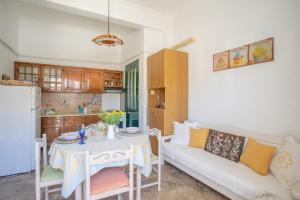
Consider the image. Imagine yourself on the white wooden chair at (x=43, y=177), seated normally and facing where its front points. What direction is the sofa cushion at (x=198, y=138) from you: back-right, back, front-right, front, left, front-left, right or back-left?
front

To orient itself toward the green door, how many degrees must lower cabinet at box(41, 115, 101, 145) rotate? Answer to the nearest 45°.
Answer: approximately 90° to its left

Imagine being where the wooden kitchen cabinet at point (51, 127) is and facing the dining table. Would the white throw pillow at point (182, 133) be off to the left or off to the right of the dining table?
left

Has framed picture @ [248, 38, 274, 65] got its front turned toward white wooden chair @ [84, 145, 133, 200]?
yes

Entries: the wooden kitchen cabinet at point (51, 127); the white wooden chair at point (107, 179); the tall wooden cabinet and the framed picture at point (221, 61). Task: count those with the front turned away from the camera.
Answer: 1

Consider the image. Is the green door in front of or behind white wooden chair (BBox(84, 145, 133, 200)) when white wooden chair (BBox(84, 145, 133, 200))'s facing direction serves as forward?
in front

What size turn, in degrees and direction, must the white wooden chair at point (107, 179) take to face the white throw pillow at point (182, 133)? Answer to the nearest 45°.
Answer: approximately 45° to its right

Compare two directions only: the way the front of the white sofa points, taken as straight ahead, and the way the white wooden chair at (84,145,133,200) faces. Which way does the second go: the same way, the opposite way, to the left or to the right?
to the right

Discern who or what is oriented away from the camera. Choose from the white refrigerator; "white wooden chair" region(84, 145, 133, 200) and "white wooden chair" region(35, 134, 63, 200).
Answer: "white wooden chair" region(84, 145, 133, 200)

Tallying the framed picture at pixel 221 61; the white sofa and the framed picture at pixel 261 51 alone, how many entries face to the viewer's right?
0

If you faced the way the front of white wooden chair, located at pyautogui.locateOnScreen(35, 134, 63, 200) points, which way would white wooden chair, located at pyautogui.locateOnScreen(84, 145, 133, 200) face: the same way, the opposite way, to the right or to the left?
to the left

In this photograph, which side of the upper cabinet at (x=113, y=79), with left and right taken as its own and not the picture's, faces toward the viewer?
front

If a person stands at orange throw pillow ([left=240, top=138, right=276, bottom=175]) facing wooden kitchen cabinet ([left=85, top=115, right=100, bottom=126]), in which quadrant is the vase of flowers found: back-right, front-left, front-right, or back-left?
front-left

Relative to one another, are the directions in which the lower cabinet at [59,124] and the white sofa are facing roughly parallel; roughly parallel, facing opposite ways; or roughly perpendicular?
roughly perpendicular

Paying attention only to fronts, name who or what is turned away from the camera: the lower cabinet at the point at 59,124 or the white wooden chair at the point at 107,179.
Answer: the white wooden chair

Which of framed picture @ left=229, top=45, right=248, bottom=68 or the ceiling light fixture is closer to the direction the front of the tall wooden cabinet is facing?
the ceiling light fixture

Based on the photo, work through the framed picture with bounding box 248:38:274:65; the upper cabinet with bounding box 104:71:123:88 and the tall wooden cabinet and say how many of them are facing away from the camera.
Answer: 0

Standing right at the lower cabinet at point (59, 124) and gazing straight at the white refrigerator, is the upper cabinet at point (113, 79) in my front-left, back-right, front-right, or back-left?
back-left

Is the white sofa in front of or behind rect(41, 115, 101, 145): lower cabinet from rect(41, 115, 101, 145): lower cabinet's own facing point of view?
in front

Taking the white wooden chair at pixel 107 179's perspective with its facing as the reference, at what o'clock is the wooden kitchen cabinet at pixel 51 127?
The wooden kitchen cabinet is roughly at 11 o'clock from the white wooden chair.

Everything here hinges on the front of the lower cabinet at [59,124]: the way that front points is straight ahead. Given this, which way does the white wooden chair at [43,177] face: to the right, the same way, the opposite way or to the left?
to the left

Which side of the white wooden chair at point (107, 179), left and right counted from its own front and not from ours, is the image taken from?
back
